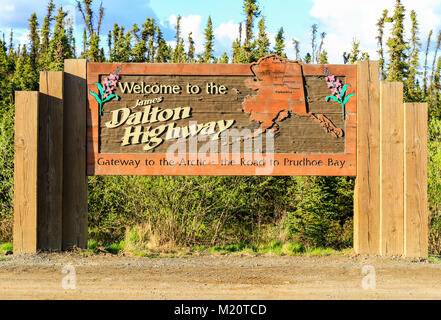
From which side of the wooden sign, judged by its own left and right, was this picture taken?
front

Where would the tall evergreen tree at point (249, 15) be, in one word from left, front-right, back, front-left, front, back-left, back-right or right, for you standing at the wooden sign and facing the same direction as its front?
back

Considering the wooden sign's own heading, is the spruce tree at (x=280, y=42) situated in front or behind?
behind

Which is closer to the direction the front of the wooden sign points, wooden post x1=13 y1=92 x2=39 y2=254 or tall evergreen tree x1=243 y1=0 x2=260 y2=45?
the wooden post

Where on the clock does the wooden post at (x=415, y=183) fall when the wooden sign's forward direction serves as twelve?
The wooden post is roughly at 9 o'clock from the wooden sign.

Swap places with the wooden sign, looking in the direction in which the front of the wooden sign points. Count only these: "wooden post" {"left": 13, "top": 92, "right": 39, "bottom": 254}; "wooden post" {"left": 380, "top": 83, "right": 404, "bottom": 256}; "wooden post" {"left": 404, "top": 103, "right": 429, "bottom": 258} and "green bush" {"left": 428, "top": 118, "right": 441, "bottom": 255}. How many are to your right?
1

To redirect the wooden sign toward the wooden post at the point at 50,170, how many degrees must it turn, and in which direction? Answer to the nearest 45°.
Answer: approximately 90° to its right

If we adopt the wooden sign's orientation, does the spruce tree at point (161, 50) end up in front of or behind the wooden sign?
behind

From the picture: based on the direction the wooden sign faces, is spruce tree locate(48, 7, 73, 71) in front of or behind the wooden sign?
behind

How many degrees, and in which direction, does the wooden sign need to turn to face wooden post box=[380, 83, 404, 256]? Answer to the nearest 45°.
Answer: approximately 90° to its left

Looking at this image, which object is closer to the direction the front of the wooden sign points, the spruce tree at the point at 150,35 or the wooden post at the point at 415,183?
the wooden post

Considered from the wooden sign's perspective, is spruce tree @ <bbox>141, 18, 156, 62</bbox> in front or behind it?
behind

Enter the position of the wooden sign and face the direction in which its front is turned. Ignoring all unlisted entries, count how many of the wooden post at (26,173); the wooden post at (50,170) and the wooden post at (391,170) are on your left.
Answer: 1

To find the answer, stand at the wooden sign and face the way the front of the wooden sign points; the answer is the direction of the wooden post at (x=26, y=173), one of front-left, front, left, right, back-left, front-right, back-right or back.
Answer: right
